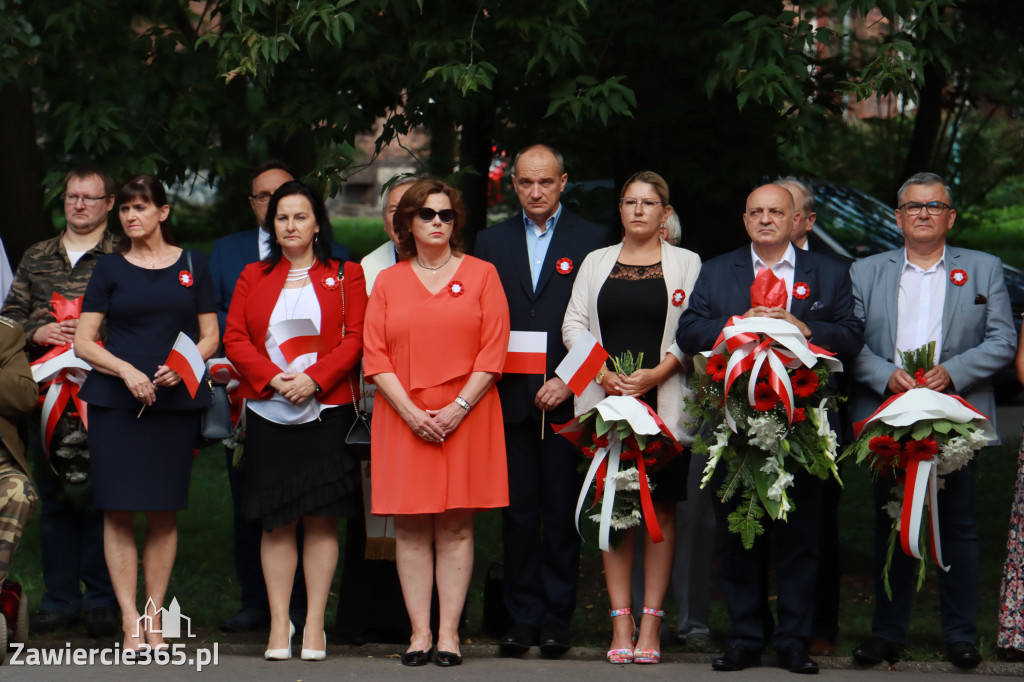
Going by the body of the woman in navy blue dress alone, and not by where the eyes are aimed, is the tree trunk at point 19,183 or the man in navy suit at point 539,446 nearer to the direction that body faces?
the man in navy suit

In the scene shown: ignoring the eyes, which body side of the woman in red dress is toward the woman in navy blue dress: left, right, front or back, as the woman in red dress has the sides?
right

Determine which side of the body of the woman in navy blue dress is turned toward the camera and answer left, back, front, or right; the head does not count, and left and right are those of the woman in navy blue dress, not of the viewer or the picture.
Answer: front

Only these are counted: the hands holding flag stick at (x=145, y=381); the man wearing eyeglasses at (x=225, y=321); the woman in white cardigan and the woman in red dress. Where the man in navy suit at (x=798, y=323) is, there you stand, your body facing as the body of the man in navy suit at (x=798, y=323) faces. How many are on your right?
4

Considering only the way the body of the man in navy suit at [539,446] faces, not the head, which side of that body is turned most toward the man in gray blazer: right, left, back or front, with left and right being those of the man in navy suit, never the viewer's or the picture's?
left

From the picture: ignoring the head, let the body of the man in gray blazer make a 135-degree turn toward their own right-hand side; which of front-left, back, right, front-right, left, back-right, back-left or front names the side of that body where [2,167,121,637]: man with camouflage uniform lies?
front-left

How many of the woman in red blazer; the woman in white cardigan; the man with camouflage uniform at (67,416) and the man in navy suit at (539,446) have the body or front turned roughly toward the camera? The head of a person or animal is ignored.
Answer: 4

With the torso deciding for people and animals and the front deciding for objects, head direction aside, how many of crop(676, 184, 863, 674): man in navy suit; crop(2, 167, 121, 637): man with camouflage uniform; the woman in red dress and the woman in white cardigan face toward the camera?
4

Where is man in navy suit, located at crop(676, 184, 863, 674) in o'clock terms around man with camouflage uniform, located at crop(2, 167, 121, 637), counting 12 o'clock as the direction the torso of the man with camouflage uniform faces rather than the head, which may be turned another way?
The man in navy suit is roughly at 10 o'clock from the man with camouflage uniform.

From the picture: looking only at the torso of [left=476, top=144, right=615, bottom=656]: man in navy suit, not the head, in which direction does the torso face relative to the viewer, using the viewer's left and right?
facing the viewer

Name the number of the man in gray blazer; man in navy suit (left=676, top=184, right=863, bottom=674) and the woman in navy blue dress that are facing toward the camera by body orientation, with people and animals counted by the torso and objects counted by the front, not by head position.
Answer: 3

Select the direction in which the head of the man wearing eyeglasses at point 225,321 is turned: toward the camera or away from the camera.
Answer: toward the camera

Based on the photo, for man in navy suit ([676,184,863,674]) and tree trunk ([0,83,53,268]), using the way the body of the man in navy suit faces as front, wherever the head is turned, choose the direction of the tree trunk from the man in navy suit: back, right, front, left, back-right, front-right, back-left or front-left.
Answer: back-right

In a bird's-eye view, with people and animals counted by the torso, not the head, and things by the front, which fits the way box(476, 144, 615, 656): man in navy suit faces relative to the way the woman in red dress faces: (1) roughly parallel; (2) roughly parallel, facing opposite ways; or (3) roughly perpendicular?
roughly parallel

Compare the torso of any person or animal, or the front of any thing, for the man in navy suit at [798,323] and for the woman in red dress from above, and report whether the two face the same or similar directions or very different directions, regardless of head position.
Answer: same or similar directions
